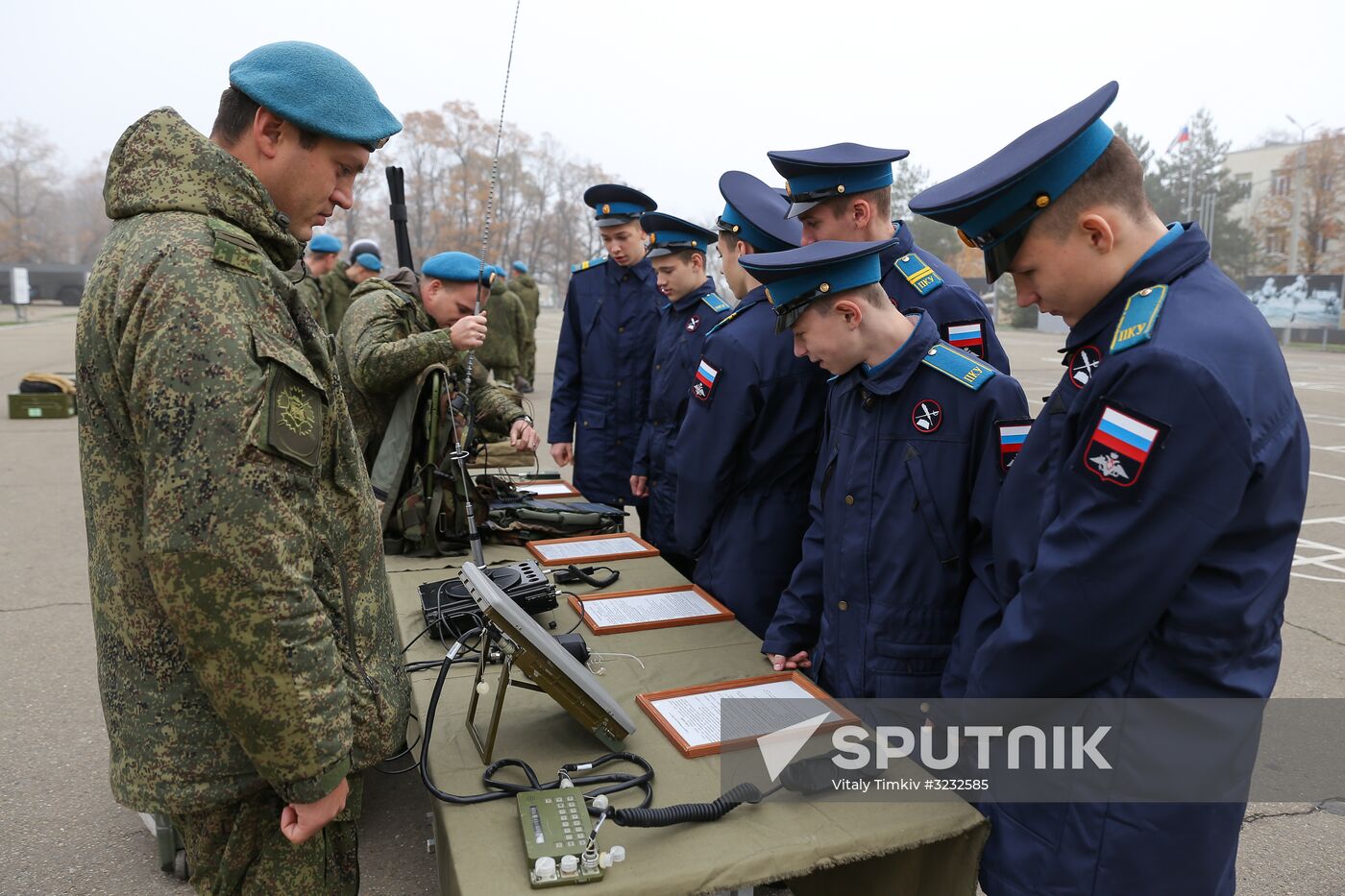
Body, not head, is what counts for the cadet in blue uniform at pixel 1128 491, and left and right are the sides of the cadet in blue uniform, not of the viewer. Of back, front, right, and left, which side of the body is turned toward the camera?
left

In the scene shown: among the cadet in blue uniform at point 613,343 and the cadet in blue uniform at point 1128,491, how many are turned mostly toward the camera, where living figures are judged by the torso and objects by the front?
1

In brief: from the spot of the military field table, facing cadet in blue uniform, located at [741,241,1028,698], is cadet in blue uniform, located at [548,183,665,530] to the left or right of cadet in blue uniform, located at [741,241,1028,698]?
left

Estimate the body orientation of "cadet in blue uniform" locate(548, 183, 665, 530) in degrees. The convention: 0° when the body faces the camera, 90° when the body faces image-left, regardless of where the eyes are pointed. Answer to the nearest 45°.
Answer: approximately 0°

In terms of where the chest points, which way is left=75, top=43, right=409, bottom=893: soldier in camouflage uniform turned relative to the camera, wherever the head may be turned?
to the viewer's right

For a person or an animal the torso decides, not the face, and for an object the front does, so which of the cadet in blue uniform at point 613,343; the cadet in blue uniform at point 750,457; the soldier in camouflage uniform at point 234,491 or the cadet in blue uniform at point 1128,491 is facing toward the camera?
the cadet in blue uniform at point 613,343

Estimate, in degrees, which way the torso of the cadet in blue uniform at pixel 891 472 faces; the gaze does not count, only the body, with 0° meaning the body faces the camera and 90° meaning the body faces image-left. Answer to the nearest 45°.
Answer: approximately 45°

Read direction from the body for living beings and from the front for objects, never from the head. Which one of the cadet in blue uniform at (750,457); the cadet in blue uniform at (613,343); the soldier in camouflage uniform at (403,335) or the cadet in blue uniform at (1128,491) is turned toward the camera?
the cadet in blue uniform at (613,343)

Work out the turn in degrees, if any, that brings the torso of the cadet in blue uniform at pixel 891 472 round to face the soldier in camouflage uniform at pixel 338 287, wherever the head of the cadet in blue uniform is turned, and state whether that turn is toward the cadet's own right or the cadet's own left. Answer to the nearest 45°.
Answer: approximately 90° to the cadet's own right

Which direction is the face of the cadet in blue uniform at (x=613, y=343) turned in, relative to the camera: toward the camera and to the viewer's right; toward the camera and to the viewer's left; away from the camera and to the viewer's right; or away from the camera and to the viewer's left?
toward the camera and to the viewer's left

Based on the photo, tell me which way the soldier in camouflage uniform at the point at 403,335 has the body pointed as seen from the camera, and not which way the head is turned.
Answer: to the viewer's right

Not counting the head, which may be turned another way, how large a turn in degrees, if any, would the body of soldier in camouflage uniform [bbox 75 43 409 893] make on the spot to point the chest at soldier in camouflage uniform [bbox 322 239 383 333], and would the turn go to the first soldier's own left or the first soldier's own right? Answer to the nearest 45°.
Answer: approximately 90° to the first soldier's own left
